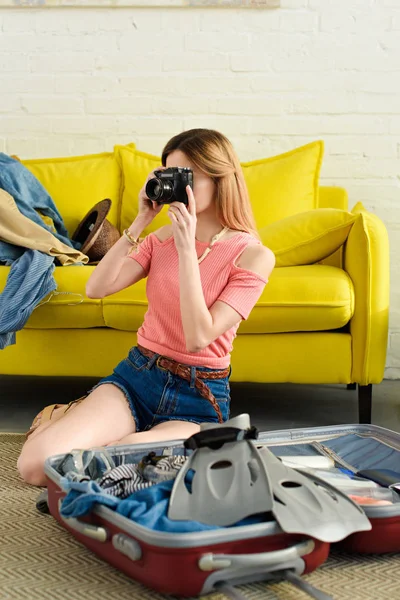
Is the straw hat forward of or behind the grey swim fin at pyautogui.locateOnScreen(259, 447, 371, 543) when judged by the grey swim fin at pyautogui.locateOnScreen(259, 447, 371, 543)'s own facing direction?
behind

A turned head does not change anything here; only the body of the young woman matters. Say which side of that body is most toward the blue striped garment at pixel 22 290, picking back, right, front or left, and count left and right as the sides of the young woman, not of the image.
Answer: right

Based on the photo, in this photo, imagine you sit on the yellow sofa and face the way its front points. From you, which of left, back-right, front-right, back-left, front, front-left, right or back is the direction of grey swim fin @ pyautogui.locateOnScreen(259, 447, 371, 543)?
front

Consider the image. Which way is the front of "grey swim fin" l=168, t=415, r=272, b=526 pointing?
toward the camera

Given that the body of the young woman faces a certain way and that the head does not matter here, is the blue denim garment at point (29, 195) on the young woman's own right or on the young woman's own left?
on the young woman's own right

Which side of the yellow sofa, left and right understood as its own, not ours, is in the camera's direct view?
front

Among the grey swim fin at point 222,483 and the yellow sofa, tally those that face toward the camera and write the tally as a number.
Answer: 2

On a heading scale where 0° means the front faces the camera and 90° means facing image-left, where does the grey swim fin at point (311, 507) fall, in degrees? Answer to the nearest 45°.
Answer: approximately 315°

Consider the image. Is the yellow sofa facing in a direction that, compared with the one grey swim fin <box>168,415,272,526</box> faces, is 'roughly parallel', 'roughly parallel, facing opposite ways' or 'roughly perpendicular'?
roughly parallel

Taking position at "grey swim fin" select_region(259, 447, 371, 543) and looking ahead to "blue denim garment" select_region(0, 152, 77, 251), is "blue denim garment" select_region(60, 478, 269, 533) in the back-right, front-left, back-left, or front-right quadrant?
front-left
